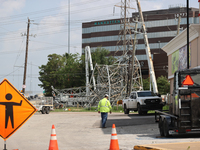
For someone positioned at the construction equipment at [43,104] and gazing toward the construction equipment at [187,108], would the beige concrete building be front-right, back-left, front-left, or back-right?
front-left

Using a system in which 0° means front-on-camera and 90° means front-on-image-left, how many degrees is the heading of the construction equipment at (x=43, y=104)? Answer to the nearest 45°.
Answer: approximately 90°

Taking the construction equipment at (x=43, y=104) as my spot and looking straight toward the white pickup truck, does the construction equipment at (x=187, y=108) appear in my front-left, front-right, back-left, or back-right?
front-right
